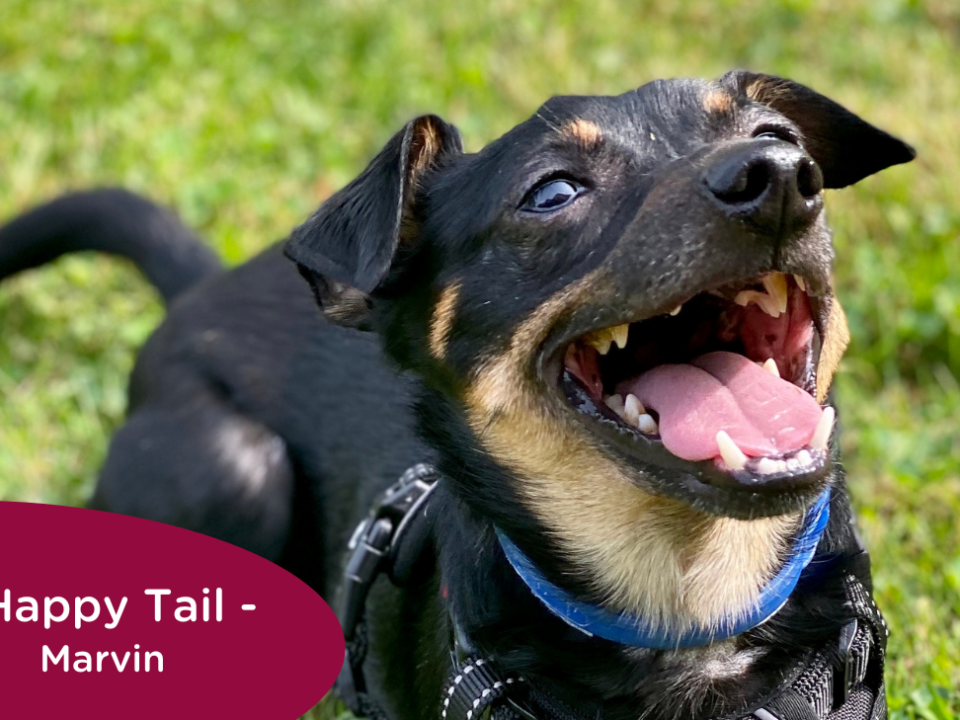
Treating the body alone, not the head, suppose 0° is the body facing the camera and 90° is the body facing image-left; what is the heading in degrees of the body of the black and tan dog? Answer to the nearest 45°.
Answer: approximately 315°
